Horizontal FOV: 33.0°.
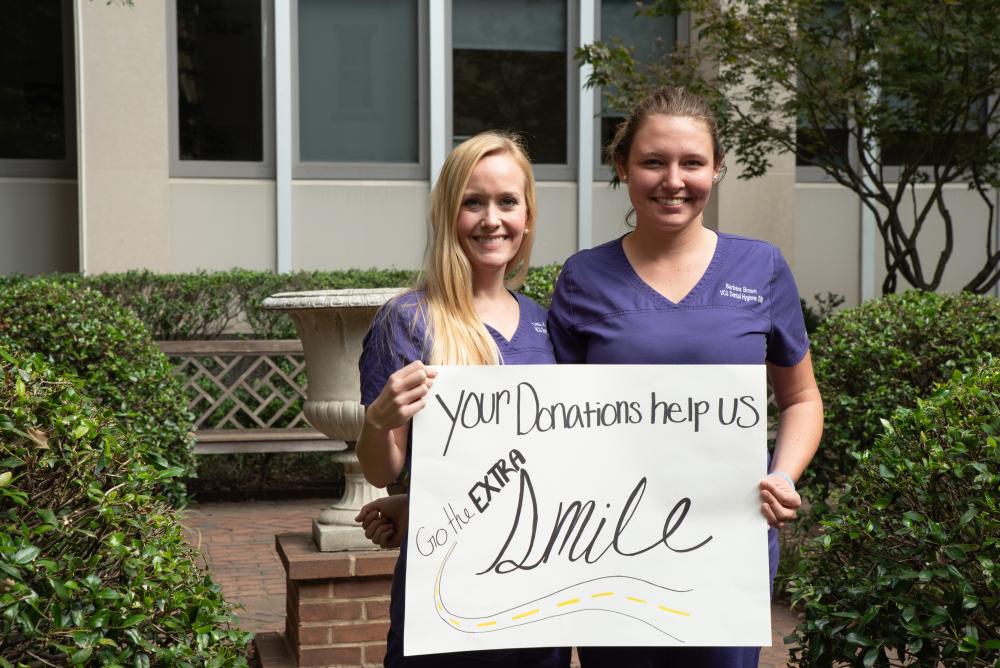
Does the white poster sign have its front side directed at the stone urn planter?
no

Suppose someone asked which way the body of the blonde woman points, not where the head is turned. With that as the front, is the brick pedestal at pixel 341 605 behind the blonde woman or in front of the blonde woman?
behind

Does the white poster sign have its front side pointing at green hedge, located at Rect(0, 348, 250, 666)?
no

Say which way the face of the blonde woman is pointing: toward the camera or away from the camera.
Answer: toward the camera

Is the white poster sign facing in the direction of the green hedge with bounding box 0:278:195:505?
no

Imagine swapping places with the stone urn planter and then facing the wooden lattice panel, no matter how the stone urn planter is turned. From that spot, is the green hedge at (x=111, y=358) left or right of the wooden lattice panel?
left

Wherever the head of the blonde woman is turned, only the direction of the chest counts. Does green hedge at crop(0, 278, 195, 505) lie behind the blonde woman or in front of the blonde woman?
behind

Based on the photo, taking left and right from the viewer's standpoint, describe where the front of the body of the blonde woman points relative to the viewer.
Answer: facing the viewer and to the right of the viewer

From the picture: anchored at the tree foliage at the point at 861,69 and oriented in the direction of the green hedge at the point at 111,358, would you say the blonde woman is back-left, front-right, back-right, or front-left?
front-left

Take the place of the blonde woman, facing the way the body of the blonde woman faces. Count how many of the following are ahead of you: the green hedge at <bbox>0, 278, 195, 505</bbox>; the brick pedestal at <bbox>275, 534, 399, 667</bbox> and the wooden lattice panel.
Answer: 0

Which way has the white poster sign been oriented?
toward the camera

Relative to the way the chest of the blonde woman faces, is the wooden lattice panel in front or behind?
behind

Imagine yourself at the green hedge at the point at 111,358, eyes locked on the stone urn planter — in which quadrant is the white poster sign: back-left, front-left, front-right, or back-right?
front-right

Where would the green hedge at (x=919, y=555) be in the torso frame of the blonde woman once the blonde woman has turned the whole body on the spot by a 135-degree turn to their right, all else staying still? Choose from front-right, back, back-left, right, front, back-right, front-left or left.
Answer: back
